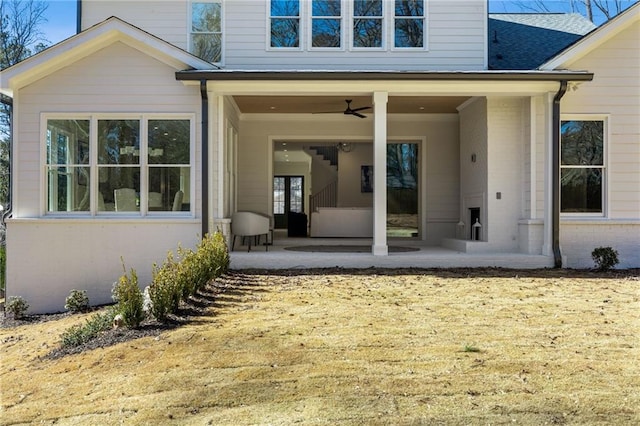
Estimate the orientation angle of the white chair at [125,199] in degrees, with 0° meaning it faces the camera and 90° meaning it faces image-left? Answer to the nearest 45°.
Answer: approximately 180°

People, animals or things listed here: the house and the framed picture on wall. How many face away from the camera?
1

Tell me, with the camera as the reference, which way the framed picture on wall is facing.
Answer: facing the viewer

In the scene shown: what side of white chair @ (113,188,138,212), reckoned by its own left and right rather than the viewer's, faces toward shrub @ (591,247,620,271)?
right

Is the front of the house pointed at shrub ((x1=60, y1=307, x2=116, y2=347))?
no

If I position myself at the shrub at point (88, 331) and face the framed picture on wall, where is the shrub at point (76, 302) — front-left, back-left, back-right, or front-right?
front-left

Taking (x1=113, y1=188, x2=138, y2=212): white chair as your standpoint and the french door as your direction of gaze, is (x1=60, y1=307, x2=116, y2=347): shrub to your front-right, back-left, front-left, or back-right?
back-right

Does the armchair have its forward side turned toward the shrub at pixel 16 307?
no

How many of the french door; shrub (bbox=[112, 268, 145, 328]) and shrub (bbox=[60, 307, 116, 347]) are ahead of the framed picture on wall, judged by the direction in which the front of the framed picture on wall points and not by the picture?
2

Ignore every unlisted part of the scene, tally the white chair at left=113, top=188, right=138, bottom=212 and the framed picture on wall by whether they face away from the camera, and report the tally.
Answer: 1
